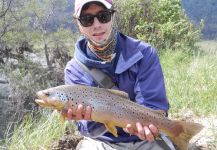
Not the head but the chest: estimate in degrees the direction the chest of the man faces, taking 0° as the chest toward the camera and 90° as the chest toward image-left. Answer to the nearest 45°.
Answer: approximately 0°
